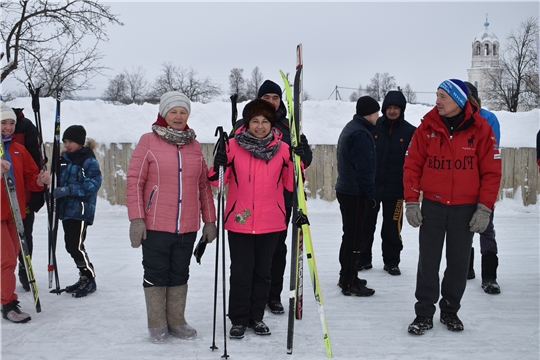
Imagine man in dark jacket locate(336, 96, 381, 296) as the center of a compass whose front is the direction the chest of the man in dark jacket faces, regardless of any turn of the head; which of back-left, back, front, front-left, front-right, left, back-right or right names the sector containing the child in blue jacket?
back

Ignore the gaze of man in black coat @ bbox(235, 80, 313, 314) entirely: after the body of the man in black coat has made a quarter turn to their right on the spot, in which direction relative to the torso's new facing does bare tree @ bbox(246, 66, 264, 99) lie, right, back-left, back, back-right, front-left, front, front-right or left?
right

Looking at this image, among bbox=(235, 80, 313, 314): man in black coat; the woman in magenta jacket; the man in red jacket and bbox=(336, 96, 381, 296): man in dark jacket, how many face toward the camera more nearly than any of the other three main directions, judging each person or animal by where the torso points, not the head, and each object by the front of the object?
3

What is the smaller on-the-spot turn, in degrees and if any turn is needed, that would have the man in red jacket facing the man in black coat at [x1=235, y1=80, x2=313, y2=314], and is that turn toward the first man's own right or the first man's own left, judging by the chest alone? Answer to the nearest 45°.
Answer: approximately 90° to the first man's own right

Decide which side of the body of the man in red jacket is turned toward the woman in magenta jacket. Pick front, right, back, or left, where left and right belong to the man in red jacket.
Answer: right

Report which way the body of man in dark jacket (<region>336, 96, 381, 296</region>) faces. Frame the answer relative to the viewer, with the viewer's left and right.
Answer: facing to the right of the viewer

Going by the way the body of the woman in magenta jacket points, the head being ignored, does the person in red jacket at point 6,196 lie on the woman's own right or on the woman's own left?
on the woman's own right

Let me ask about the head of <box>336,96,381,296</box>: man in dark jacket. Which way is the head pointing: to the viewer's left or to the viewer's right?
to the viewer's right

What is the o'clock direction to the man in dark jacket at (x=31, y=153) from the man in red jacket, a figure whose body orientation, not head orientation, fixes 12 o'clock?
The man in dark jacket is roughly at 3 o'clock from the man in red jacket.

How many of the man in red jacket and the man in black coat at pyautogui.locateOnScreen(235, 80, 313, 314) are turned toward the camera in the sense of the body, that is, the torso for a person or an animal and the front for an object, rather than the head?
2
